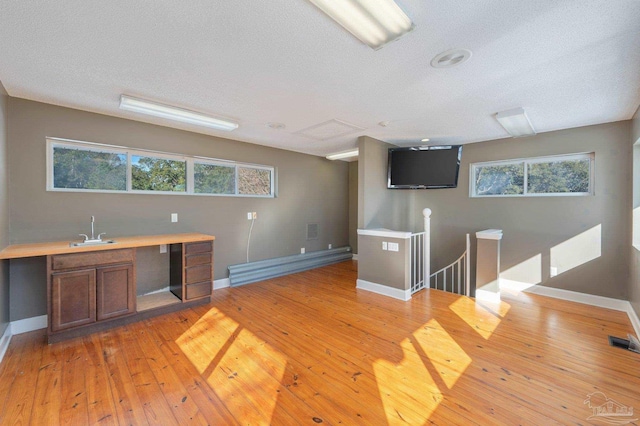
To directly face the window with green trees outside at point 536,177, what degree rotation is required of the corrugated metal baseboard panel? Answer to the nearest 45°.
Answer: approximately 45° to its left

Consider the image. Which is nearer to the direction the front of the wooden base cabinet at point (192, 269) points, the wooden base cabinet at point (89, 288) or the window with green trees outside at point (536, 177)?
the window with green trees outside

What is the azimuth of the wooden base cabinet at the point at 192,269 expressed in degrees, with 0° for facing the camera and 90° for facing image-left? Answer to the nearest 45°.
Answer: approximately 315°

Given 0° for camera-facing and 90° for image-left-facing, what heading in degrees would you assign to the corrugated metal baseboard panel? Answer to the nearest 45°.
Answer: approximately 315°

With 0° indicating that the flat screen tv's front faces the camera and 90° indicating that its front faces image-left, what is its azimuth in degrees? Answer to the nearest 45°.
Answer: approximately 0°

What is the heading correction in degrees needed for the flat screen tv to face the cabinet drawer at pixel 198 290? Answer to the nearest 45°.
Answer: approximately 45° to its right

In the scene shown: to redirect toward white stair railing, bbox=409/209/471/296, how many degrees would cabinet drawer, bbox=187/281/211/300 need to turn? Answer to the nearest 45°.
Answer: approximately 45° to its left

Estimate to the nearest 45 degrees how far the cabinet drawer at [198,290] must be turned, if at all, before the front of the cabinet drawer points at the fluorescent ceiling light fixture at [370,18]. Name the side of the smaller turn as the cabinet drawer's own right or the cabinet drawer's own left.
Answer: approximately 45° to the cabinet drawer's own right
